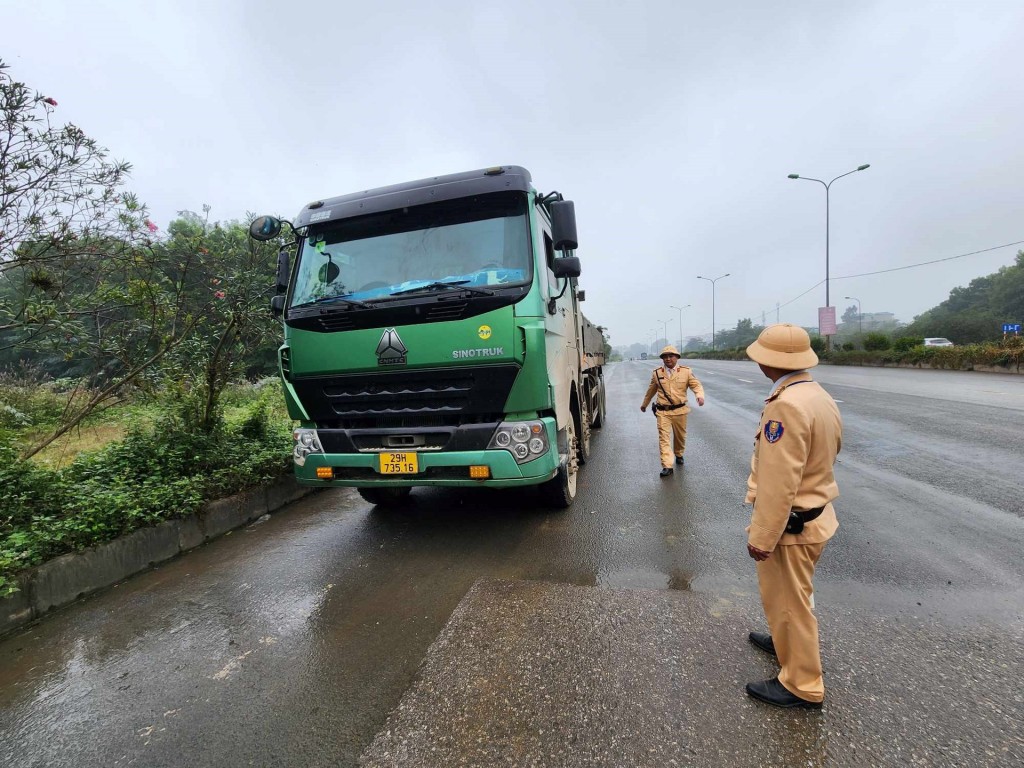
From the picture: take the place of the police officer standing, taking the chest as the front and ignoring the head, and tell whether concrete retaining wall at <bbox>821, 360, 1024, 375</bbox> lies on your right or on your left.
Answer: on your right

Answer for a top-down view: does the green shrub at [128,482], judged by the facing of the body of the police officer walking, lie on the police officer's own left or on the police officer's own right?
on the police officer's own right

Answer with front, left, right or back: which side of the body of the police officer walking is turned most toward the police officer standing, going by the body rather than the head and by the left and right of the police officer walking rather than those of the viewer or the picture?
front

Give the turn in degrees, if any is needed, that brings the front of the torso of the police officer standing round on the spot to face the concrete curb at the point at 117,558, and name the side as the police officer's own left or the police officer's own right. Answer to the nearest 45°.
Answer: approximately 45° to the police officer's own left

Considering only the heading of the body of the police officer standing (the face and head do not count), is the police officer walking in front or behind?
in front

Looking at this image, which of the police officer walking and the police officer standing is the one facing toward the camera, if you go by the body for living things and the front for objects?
the police officer walking

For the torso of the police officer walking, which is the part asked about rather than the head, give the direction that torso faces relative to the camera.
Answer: toward the camera

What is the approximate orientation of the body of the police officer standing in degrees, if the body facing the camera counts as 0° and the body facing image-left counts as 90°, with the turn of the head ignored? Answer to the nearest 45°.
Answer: approximately 135°

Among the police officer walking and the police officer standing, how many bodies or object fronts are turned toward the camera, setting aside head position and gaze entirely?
1

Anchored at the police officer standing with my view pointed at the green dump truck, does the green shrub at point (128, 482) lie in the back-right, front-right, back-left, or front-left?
front-left

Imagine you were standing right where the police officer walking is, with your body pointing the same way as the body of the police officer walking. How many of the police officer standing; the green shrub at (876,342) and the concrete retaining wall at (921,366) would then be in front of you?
1

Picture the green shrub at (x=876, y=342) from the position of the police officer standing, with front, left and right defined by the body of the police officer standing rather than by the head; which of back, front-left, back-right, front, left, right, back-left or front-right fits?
front-right

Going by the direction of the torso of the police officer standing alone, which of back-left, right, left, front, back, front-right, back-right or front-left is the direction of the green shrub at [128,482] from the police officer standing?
front-left

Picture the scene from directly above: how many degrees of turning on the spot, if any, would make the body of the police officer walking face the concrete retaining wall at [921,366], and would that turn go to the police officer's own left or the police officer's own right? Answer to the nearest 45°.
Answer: approximately 135° to the police officer's own left

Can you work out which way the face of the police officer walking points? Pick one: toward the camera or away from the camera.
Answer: toward the camera

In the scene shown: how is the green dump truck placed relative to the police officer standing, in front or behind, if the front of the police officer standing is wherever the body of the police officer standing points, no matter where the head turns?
in front
